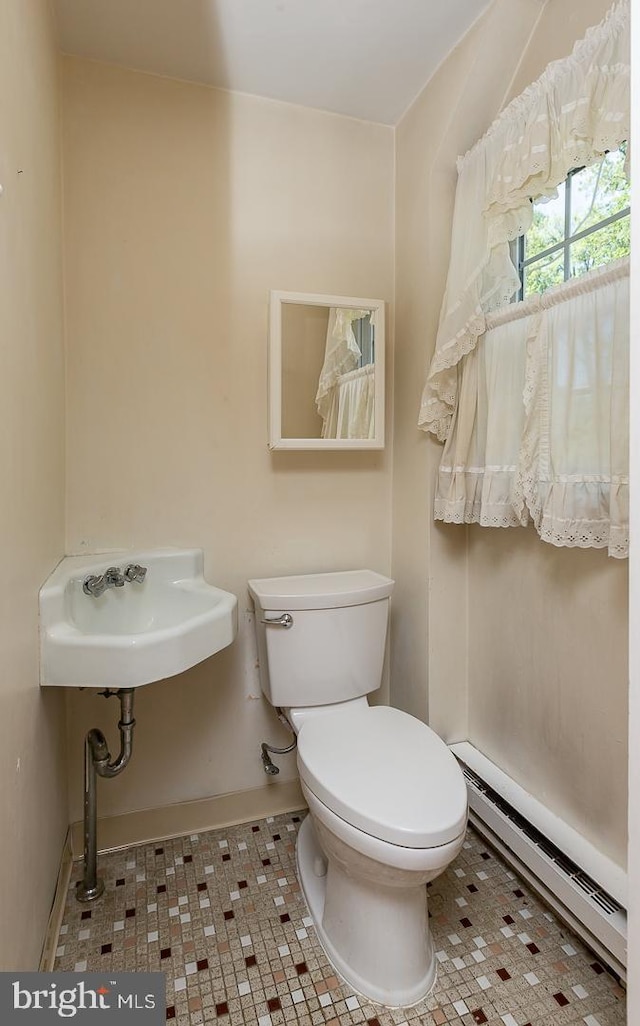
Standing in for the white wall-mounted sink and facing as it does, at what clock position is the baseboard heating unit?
The baseboard heating unit is roughly at 11 o'clock from the white wall-mounted sink.

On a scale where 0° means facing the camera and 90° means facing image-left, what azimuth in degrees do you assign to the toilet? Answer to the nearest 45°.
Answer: approximately 315°

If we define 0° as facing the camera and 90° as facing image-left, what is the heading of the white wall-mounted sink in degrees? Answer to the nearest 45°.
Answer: approximately 315°

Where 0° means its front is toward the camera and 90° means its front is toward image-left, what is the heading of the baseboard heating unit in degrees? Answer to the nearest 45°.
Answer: approximately 45°
